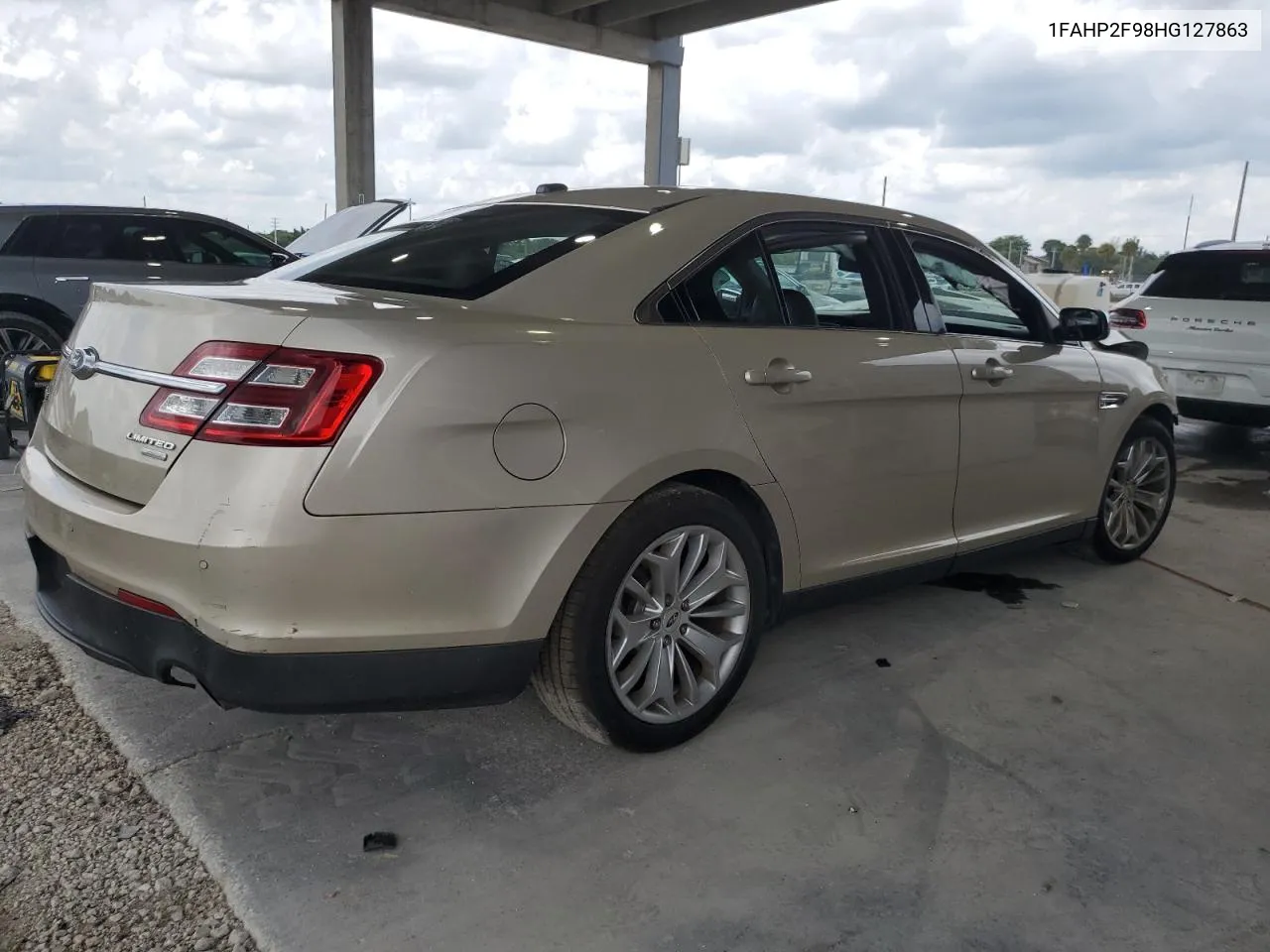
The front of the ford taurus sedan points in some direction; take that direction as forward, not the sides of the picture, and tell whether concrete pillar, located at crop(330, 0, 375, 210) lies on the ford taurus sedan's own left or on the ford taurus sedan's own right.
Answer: on the ford taurus sedan's own left

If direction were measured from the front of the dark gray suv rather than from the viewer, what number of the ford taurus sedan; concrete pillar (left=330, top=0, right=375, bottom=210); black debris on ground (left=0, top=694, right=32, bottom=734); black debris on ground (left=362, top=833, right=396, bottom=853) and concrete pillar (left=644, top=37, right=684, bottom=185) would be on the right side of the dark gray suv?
3

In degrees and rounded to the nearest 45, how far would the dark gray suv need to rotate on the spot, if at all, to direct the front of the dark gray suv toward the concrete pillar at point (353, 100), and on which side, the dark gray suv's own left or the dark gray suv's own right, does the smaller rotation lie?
approximately 90° to the dark gray suv's own left

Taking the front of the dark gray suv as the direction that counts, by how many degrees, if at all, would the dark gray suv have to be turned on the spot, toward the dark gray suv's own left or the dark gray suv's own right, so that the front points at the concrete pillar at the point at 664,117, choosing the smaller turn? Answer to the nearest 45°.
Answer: approximately 45° to the dark gray suv's own left

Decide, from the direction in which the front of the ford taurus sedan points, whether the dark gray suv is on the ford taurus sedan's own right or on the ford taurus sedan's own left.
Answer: on the ford taurus sedan's own left

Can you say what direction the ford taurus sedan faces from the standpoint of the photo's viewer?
facing away from the viewer and to the right of the viewer

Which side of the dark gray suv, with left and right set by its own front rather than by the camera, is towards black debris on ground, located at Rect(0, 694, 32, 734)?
right

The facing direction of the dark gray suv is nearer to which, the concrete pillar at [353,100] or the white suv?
the white suv

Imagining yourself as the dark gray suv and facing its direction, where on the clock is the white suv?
The white suv is roughly at 1 o'clock from the dark gray suv.

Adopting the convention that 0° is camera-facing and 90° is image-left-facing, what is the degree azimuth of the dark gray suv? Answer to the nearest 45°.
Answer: approximately 270°

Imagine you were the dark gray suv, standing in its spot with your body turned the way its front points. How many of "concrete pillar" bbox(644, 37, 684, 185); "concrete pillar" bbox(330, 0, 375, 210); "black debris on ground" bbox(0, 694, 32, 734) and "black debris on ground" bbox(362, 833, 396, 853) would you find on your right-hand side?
2
